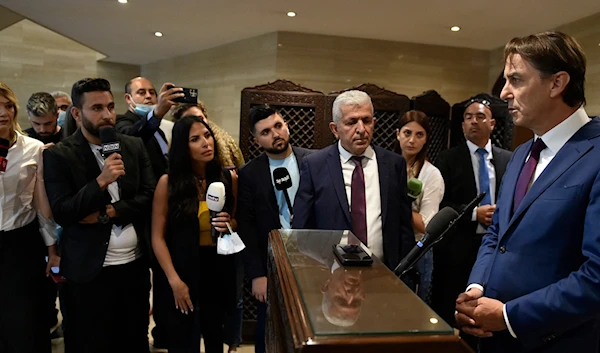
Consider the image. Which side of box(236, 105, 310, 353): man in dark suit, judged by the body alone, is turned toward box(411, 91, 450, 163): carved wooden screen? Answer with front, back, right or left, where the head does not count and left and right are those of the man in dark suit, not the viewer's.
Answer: left

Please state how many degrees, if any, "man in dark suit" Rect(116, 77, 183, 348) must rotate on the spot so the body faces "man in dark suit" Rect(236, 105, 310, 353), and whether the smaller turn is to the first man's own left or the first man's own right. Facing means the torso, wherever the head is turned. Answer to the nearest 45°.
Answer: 0° — they already face them

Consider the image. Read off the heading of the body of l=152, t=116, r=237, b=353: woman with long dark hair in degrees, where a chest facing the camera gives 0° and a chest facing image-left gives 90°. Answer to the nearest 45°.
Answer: approximately 315°

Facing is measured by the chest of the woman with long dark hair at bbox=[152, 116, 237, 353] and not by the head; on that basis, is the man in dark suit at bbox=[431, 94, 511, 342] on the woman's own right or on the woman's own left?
on the woman's own left

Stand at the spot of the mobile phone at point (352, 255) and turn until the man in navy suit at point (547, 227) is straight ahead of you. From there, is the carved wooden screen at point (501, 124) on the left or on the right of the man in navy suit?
left

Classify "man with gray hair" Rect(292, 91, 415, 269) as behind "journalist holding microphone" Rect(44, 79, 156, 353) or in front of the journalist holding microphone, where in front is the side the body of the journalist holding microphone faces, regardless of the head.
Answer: in front

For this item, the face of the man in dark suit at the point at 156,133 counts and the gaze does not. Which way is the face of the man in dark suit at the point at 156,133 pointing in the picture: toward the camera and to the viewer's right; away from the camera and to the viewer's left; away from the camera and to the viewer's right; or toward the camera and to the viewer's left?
toward the camera and to the viewer's right

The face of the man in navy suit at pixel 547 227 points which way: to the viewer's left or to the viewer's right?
to the viewer's left

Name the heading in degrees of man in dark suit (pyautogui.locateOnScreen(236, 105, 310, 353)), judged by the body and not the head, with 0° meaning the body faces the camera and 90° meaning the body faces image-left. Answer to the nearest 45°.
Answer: approximately 315°

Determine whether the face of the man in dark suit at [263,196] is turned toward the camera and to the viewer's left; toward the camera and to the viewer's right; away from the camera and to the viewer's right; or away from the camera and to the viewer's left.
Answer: toward the camera and to the viewer's right

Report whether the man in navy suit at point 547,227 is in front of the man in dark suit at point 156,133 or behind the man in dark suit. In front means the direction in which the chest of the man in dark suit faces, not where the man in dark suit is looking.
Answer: in front

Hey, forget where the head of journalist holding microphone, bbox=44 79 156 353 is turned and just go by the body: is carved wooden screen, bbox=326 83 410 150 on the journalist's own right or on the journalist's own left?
on the journalist's own left

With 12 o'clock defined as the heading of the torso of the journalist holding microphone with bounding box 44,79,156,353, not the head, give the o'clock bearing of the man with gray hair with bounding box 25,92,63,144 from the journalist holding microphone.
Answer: The man with gray hair is roughly at 7 o'clock from the journalist holding microphone.
